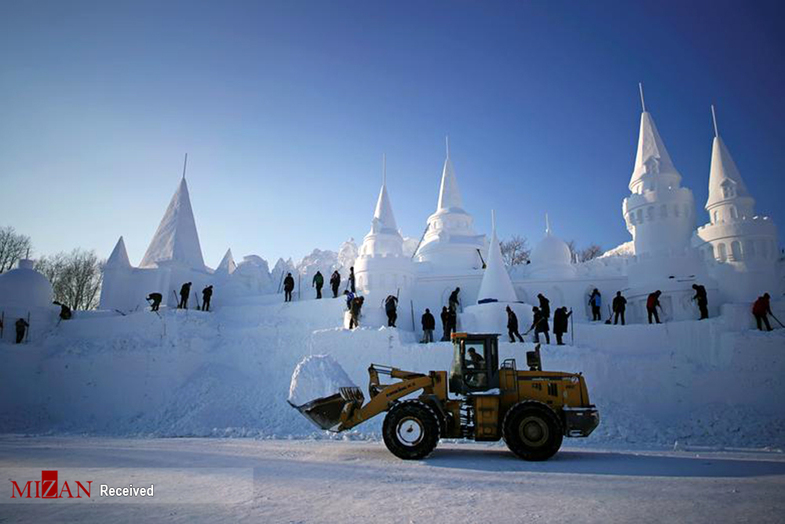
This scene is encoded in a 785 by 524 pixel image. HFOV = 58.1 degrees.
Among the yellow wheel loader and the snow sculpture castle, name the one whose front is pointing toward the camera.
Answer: the snow sculpture castle

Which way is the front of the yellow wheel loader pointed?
to the viewer's left

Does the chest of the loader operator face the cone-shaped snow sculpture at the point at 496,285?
no

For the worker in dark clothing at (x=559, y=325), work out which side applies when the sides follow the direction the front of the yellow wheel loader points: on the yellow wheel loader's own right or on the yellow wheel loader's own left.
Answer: on the yellow wheel loader's own right

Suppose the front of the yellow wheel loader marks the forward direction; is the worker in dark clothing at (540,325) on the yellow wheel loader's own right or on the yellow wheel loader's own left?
on the yellow wheel loader's own right

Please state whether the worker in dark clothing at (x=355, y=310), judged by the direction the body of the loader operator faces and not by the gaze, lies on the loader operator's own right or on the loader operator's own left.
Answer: on the loader operator's own right

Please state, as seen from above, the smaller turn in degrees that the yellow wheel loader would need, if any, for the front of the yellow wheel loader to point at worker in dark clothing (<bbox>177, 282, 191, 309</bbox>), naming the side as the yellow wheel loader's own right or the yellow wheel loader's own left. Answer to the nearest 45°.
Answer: approximately 45° to the yellow wheel loader's own right

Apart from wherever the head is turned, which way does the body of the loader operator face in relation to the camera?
to the viewer's left

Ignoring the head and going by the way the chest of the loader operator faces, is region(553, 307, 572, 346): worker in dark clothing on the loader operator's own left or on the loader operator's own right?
on the loader operator's own right

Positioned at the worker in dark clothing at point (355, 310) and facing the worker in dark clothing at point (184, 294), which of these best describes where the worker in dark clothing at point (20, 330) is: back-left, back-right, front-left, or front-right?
front-left

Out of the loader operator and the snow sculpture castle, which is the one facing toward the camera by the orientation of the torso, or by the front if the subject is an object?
the snow sculpture castle

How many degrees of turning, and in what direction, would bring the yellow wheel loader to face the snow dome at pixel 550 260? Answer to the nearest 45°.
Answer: approximately 90° to its right

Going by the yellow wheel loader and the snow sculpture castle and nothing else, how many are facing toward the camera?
1

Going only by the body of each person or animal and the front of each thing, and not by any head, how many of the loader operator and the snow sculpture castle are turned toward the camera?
1

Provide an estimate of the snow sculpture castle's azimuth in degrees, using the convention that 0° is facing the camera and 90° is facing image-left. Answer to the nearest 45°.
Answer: approximately 0°
